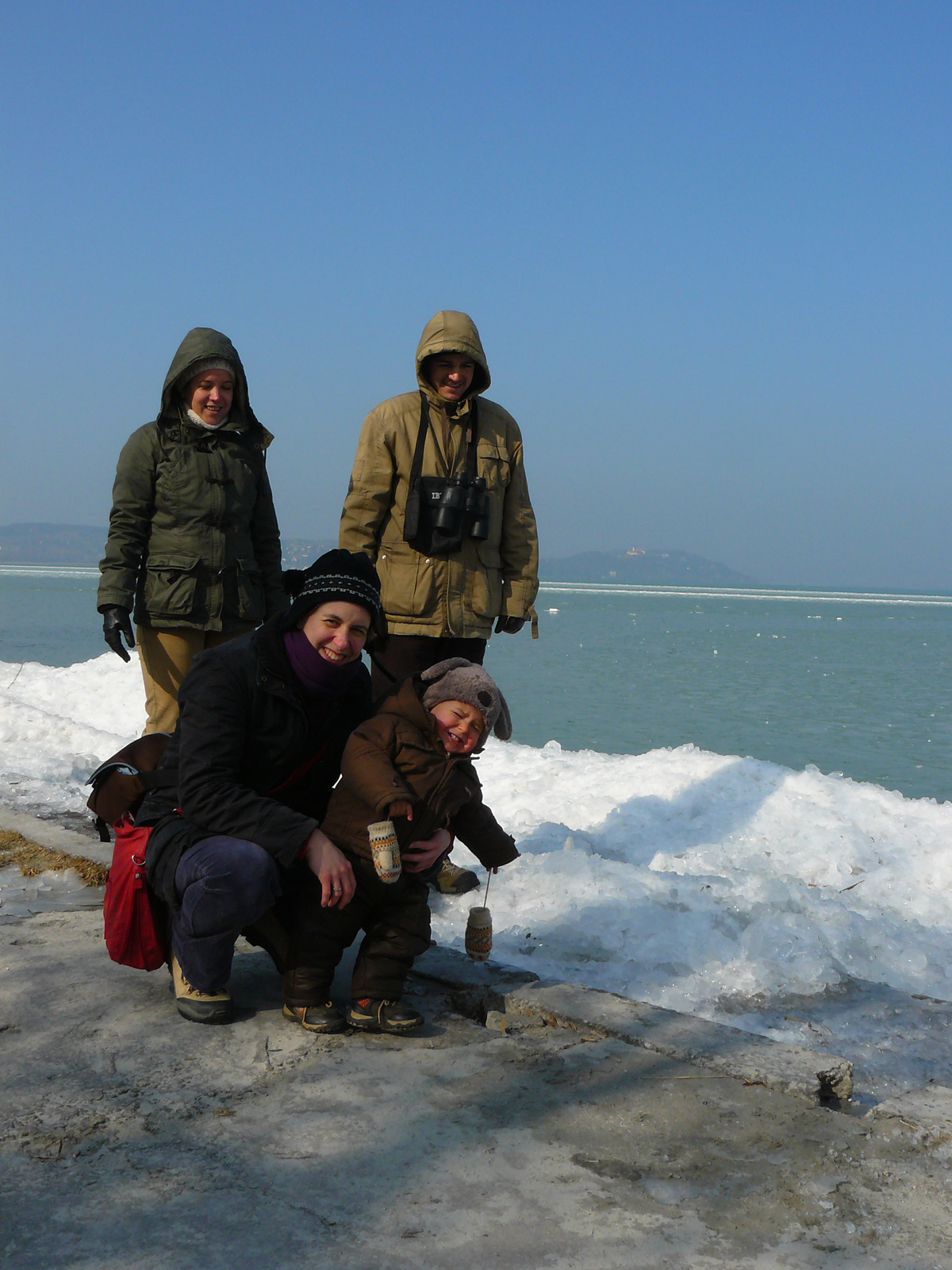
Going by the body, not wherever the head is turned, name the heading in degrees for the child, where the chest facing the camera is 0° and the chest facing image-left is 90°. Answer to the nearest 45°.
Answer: approximately 315°

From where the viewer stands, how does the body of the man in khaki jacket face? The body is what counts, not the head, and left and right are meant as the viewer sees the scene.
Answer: facing the viewer

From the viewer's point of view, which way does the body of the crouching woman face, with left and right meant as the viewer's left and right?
facing the viewer and to the right of the viewer

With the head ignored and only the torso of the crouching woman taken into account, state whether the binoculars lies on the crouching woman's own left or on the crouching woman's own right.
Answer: on the crouching woman's own left

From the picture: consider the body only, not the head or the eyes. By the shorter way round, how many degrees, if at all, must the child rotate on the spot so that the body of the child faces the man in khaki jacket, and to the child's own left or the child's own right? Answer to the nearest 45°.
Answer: approximately 135° to the child's own left

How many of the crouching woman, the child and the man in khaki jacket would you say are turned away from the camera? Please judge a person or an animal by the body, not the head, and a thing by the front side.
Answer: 0

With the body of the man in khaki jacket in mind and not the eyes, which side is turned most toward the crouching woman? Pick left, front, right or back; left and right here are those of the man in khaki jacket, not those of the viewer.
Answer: front

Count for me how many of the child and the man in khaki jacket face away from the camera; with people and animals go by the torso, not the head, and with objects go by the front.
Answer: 0

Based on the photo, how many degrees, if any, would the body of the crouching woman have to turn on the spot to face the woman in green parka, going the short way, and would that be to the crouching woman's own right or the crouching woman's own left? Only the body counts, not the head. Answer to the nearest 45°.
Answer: approximately 135° to the crouching woman's own left

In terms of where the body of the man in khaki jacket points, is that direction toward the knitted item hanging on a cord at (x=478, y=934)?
yes

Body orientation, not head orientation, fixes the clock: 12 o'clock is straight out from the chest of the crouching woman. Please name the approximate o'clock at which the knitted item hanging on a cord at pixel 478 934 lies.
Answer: The knitted item hanging on a cord is roughly at 10 o'clock from the crouching woman.

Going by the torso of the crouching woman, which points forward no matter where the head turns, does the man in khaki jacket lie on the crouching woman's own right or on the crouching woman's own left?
on the crouching woman's own left
